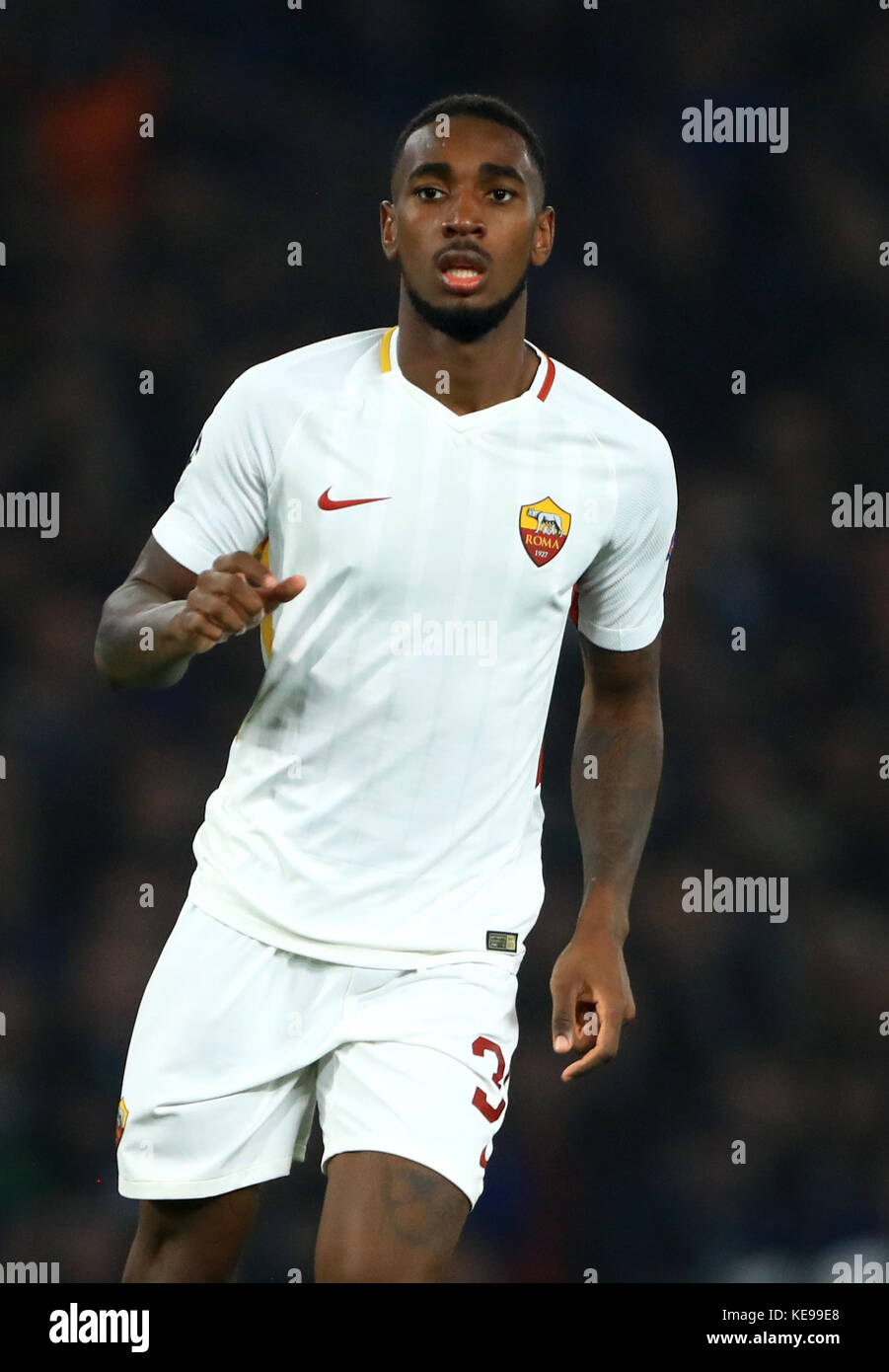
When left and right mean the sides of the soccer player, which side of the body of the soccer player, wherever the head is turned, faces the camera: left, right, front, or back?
front

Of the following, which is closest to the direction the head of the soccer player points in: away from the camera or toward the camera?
toward the camera
